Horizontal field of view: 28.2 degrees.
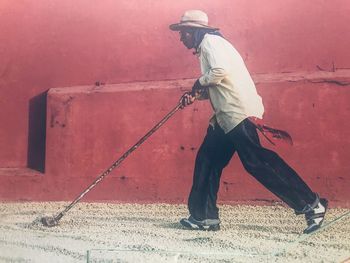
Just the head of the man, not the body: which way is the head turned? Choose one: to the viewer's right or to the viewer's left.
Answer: to the viewer's left

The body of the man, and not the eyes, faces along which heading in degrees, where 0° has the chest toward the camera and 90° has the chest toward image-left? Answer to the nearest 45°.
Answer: approximately 90°
